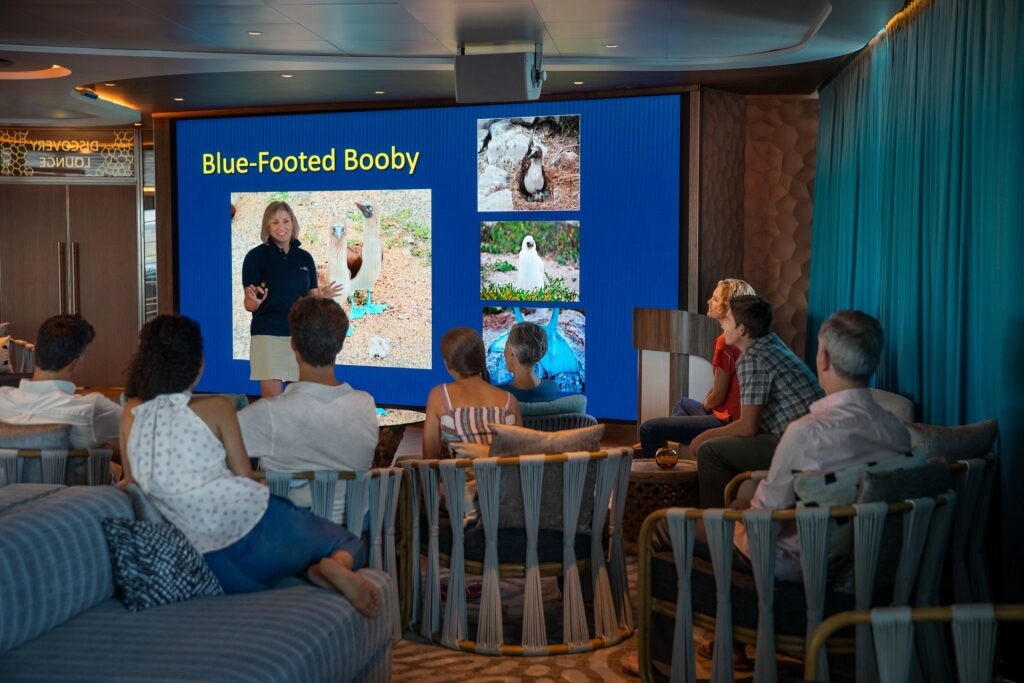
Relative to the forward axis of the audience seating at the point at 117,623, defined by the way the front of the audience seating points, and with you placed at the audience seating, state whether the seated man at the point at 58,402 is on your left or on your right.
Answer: on your left

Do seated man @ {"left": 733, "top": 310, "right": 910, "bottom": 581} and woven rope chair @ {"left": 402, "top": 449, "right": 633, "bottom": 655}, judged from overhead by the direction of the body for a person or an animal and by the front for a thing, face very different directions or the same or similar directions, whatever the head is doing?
same or similar directions

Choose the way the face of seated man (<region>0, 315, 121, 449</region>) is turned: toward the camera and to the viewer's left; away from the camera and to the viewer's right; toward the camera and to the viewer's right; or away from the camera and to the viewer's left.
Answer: away from the camera and to the viewer's right

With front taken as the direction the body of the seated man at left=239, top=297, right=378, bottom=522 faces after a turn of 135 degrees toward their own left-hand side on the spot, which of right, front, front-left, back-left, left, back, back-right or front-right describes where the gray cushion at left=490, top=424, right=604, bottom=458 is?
back-left

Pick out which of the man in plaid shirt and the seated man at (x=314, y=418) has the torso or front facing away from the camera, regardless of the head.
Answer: the seated man

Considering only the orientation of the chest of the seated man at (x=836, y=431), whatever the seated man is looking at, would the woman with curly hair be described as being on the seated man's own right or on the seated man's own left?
on the seated man's own left

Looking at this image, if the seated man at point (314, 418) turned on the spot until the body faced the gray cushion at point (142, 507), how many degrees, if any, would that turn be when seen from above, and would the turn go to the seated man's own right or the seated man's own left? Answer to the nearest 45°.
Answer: approximately 135° to the seated man's own left

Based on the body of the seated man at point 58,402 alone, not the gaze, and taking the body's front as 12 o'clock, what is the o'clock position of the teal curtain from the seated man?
The teal curtain is roughly at 2 o'clock from the seated man.

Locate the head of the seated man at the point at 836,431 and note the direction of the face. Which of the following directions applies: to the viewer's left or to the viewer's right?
to the viewer's left

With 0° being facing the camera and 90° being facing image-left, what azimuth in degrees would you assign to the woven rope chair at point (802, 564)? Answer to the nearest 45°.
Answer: approximately 135°

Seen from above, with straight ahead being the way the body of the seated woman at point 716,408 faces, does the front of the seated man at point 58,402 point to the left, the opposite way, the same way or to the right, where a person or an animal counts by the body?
to the right

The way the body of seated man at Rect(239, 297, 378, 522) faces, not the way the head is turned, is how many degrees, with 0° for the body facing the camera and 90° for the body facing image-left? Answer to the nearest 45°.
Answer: approximately 180°

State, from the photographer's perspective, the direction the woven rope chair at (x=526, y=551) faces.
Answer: facing away from the viewer

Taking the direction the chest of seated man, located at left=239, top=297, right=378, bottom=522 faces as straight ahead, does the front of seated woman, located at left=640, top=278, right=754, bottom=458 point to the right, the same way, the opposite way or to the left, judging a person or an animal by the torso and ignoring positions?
to the left

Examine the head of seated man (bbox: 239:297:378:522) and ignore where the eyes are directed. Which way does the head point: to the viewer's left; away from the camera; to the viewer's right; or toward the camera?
away from the camera

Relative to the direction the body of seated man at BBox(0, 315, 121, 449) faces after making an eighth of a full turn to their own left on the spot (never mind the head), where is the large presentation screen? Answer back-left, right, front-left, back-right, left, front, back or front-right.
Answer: front-right

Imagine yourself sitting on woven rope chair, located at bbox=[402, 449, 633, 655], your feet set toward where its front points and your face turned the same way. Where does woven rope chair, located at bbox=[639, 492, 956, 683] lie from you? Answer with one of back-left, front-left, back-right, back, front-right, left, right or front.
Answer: back-right
